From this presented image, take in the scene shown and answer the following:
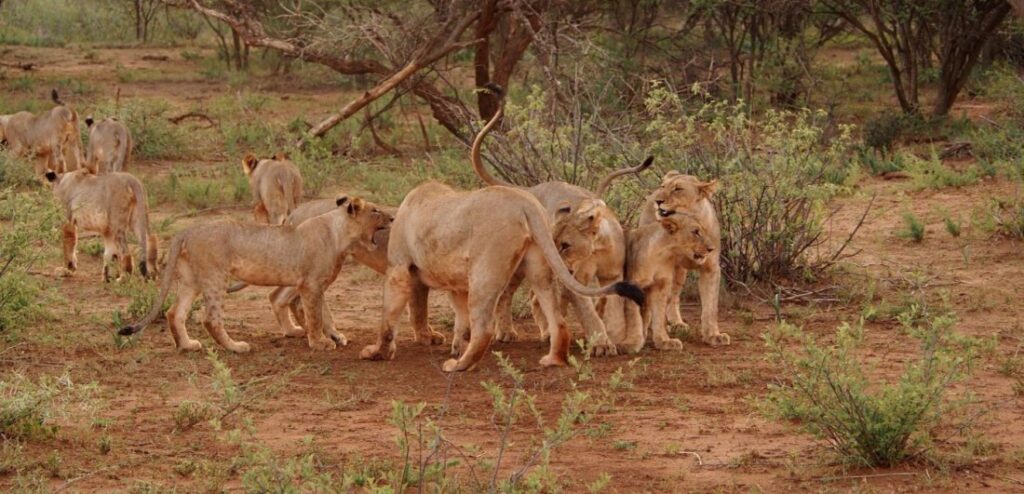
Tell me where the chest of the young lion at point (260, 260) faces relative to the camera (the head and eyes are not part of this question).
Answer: to the viewer's right

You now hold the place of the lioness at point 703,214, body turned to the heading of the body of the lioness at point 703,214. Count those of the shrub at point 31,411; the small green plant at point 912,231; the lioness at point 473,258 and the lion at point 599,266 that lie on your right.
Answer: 3

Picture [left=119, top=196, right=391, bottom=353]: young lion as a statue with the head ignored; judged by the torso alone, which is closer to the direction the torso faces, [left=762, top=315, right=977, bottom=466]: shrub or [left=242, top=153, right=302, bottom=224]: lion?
the shrub

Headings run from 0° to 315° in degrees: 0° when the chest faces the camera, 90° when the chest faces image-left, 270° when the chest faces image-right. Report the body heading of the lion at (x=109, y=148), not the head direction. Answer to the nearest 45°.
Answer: approximately 180°

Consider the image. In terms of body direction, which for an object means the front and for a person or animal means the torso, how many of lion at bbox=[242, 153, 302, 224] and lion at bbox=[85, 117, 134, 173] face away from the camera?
2

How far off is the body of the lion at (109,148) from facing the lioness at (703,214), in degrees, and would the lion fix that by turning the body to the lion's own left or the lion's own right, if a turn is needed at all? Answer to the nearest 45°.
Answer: approximately 135° to the lion's own right

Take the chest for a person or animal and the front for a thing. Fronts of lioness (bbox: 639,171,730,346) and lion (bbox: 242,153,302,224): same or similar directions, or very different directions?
very different directions

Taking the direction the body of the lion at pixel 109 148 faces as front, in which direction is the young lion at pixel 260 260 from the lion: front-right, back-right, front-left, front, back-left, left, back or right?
back
